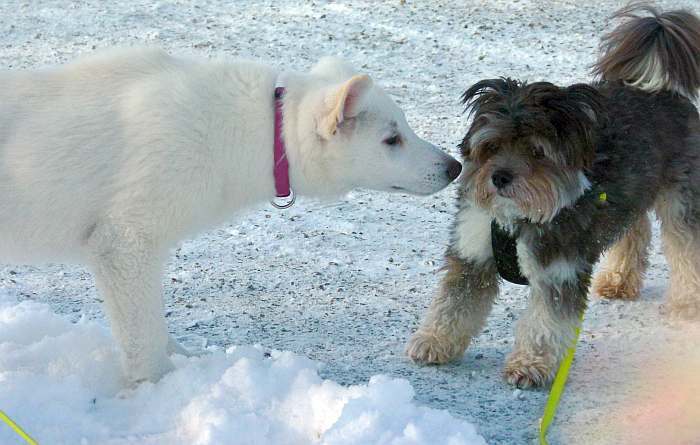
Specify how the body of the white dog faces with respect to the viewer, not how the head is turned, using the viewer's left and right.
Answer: facing to the right of the viewer

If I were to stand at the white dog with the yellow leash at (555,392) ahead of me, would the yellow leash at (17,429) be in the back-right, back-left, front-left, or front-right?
back-right

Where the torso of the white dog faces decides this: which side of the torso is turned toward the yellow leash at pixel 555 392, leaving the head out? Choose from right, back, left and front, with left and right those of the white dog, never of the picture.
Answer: front

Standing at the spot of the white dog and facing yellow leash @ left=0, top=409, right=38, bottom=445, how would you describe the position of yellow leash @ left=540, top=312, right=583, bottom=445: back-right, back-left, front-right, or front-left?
back-left
